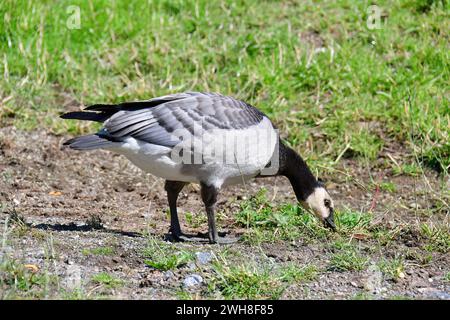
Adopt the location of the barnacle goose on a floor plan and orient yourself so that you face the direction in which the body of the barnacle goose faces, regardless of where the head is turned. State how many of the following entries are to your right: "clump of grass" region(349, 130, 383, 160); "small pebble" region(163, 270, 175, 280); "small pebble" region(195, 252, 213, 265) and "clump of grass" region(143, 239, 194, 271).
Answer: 3

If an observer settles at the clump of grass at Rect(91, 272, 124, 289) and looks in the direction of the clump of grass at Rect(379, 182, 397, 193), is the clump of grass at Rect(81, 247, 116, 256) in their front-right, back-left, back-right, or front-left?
front-left

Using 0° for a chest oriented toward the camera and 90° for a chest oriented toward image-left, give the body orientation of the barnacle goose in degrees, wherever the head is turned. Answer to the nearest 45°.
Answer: approximately 270°

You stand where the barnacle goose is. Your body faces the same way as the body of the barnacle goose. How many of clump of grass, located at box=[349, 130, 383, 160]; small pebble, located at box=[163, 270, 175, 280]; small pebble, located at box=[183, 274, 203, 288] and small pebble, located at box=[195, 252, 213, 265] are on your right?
3

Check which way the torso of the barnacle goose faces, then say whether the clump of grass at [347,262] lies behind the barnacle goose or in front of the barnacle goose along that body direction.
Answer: in front

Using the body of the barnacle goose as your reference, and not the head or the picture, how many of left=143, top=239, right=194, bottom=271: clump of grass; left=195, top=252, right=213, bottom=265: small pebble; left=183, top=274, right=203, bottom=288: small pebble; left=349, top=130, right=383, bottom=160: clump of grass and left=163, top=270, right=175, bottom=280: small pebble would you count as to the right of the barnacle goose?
4

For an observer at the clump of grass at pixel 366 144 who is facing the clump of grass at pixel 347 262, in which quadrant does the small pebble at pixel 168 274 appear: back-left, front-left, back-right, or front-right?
front-right

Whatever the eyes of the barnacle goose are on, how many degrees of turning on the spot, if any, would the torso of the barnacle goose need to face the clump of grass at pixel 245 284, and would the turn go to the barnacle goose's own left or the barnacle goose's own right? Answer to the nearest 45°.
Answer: approximately 90° to the barnacle goose's own right

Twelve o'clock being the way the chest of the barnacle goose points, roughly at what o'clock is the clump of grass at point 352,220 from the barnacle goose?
The clump of grass is roughly at 12 o'clock from the barnacle goose.

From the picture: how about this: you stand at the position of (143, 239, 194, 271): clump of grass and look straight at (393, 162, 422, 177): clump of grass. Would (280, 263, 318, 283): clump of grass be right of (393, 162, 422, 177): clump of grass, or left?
right

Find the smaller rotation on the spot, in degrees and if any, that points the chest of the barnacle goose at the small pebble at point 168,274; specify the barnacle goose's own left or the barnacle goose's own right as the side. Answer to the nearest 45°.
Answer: approximately 90° to the barnacle goose's own right

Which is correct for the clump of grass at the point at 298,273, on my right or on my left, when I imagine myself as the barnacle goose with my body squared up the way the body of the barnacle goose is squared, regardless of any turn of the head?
on my right

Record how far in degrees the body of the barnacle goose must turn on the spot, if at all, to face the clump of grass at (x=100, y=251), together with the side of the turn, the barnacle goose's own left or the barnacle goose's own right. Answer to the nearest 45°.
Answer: approximately 135° to the barnacle goose's own right
